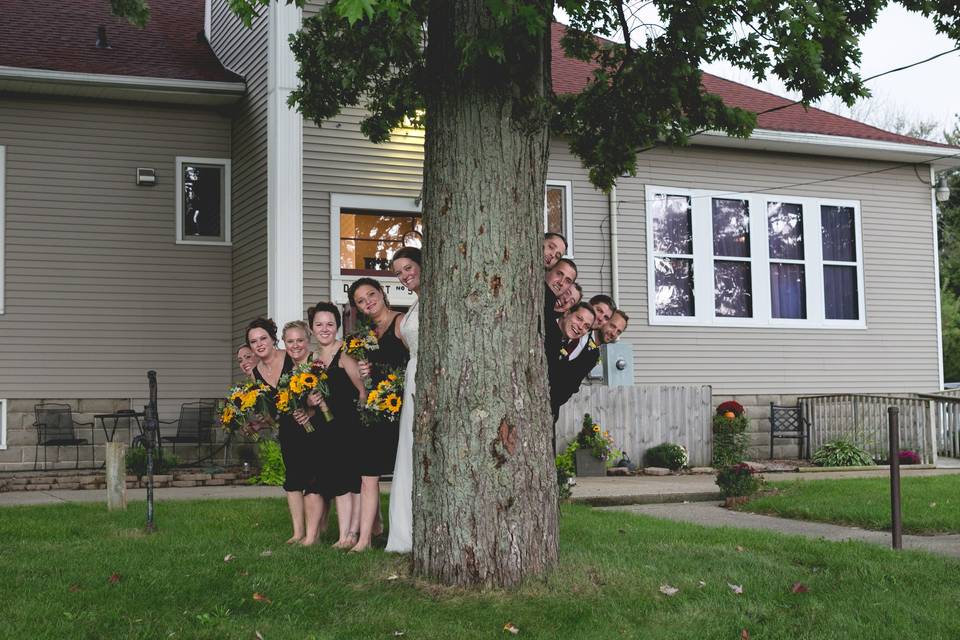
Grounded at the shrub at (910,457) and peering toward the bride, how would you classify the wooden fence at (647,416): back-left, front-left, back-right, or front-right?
front-right

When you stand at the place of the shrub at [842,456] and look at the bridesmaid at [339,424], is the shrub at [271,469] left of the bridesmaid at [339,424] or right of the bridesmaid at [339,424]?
right

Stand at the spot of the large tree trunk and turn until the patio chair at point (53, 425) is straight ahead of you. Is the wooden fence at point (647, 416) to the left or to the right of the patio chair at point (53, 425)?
right

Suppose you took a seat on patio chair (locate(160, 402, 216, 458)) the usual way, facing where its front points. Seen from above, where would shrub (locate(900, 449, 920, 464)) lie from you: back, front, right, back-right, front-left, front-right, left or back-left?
back-left

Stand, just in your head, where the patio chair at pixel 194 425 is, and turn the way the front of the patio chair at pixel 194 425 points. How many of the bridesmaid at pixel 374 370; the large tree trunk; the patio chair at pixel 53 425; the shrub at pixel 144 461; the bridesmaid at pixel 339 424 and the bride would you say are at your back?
0

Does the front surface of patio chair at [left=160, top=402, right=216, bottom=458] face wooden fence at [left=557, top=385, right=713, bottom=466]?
no

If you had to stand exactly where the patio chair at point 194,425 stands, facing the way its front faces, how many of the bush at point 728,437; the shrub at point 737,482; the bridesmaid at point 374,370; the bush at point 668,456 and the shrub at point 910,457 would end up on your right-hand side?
0

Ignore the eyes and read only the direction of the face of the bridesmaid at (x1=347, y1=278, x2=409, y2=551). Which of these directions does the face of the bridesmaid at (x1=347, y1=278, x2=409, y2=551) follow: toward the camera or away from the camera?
toward the camera

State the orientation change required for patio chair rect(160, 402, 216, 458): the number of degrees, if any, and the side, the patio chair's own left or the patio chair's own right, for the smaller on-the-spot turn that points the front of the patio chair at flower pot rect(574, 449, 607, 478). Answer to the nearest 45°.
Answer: approximately 135° to the patio chair's own left

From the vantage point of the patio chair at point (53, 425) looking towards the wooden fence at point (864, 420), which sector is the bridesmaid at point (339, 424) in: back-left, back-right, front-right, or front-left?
front-right

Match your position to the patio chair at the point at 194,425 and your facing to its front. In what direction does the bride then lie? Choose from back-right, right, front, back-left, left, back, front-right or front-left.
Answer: front-left

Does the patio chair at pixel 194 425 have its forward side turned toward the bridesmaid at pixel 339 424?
no

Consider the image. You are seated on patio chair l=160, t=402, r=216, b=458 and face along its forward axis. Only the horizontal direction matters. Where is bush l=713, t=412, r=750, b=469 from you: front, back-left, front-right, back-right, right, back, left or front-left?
back-left

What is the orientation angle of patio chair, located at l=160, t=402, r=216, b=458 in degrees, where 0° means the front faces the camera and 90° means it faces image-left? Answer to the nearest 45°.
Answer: approximately 45°

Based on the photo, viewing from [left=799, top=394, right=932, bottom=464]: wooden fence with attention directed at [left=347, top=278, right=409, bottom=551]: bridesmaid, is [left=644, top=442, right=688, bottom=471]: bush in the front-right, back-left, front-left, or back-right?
front-right

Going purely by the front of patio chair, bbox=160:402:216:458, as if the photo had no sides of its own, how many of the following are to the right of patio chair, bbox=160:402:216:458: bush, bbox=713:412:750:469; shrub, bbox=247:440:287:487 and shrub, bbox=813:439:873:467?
0

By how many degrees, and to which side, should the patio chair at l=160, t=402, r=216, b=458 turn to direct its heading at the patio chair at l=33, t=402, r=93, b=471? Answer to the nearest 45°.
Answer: approximately 45° to its right

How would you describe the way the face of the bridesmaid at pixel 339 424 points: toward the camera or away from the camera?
toward the camera

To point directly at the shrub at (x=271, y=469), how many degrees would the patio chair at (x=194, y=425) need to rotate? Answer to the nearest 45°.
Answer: approximately 90° to its left

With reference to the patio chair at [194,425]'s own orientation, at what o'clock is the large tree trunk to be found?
The large tree trunk is roughly at 10 o'clock from the patio chair.

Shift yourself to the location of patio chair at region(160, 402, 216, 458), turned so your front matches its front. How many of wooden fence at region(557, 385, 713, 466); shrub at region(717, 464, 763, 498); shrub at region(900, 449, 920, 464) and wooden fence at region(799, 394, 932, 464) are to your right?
0

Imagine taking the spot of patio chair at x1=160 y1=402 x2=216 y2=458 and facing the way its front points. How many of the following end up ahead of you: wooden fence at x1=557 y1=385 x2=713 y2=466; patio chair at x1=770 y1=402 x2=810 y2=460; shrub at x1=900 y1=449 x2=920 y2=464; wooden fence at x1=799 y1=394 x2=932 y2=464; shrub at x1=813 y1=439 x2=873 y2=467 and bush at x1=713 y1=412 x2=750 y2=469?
0
